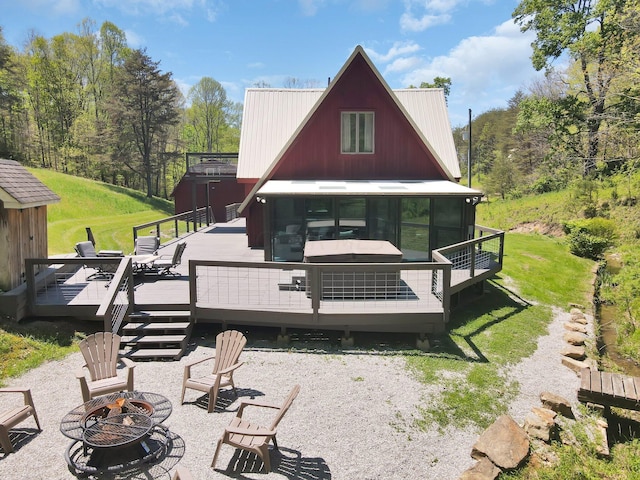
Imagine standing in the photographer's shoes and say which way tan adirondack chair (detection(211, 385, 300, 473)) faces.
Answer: facing to the left of the viewer

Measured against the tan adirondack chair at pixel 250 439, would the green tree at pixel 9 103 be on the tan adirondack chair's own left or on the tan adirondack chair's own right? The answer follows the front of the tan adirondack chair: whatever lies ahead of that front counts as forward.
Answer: on the tan adirondack chair's own right

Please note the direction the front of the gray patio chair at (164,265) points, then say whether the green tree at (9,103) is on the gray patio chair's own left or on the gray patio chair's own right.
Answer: on the gray patio chair's own right

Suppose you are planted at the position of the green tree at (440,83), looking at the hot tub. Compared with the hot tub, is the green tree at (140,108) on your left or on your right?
right

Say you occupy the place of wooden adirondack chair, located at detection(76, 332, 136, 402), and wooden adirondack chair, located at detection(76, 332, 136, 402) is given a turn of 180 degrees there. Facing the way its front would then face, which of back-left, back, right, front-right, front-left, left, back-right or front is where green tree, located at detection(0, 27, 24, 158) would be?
front

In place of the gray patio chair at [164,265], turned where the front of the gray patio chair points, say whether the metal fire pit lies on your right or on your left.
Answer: on your left

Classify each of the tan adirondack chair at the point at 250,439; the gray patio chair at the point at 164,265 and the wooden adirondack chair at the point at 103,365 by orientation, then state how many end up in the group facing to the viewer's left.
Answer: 2

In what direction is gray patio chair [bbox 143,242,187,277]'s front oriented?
to the viewer's left
